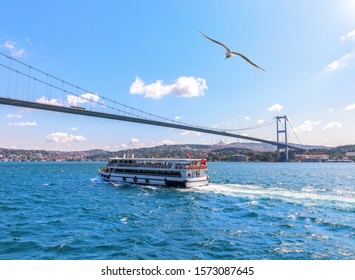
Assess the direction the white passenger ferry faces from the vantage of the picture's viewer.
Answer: facing away from the viewer and to the left of the viewer
